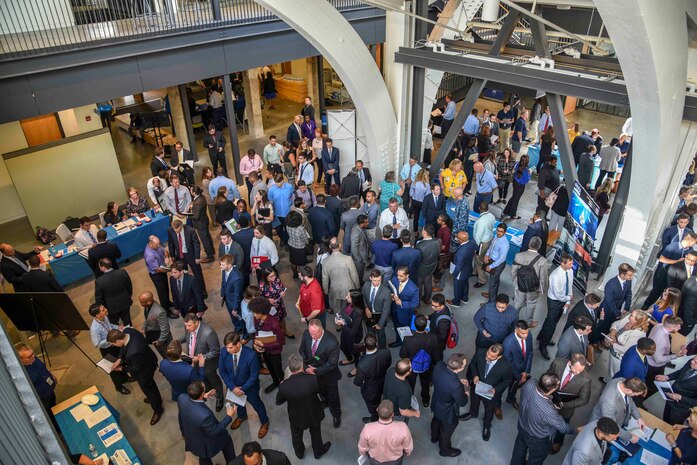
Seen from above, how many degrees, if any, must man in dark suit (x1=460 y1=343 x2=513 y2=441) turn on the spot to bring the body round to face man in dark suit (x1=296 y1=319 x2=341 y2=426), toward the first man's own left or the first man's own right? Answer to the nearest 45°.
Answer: approximately 45° to the first man's own right

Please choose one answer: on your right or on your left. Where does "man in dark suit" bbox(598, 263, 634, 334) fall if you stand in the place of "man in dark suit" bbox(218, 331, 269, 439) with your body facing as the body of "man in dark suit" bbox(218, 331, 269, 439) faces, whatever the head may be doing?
on your left

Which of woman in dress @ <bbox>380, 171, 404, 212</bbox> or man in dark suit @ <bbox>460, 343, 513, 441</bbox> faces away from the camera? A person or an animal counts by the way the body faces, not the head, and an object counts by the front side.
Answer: the woman in dress

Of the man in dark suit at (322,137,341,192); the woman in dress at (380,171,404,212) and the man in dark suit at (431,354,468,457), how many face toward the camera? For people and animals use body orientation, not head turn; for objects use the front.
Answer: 1

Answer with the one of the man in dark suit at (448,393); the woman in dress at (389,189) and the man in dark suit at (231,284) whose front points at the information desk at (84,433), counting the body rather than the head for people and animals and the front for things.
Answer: the man in dark suit at (231,284)

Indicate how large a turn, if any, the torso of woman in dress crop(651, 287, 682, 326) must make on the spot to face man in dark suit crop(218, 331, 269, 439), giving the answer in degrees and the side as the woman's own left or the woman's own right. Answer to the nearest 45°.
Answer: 0° — they already face them

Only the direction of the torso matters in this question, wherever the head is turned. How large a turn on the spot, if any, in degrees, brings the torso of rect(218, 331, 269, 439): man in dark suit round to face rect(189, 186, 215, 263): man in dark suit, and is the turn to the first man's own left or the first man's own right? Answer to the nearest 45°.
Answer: approximately 135° to the first man's own right

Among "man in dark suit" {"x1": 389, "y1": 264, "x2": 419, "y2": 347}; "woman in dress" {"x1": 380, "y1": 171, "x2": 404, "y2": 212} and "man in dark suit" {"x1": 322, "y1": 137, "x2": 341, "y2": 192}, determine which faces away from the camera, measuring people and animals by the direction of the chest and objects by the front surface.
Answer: the woman in dress

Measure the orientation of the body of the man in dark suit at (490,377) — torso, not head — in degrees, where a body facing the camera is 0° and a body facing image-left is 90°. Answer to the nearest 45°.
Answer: approximately 45°

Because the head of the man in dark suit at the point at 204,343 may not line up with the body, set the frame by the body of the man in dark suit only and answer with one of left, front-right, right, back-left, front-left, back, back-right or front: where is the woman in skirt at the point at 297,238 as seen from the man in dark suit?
back

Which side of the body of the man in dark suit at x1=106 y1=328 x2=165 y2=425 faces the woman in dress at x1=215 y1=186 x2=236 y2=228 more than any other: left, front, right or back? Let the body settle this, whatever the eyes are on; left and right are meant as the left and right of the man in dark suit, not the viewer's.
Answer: right

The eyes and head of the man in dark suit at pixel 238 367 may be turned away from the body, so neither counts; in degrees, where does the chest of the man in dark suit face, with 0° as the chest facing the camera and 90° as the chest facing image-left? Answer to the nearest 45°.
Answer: approximately 45°

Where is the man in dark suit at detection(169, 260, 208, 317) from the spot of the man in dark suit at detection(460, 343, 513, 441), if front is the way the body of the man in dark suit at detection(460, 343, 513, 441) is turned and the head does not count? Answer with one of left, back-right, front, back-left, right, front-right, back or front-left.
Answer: front-right
